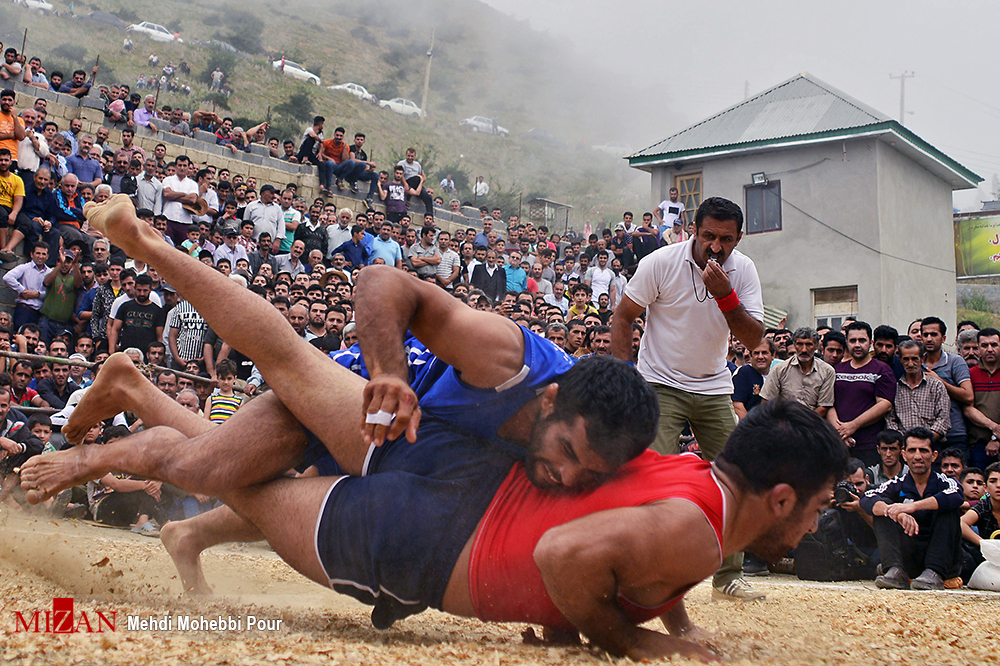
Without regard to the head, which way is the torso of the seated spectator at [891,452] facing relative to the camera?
toward the camera

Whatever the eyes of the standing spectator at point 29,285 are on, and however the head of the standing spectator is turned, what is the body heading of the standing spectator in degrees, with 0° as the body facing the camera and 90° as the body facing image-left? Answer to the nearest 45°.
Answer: approximately 315°

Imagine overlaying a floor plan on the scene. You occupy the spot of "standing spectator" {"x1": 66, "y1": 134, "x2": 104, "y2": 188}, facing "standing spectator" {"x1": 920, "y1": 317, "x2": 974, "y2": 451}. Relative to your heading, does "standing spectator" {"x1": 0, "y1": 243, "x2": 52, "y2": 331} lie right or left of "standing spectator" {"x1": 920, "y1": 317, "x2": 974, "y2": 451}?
right

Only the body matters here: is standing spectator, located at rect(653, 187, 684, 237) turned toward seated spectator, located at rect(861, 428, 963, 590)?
yes

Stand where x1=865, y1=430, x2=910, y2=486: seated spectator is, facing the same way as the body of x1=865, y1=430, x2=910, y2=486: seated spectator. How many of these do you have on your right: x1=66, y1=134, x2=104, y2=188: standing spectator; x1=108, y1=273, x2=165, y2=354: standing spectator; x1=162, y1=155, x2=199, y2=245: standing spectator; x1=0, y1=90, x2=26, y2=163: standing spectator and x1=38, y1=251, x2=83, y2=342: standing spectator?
5

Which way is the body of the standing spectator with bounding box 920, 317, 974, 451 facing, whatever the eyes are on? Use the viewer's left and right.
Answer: facing the viewer and to the left of the viewer

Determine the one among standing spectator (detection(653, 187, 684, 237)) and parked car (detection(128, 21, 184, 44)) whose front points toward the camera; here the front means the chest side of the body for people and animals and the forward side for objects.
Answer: the standing spectator

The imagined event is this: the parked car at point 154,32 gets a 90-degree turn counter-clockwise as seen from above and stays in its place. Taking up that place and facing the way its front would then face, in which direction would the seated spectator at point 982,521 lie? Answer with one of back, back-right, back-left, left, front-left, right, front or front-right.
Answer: back

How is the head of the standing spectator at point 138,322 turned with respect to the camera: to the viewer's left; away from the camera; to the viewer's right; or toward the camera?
toward the camera

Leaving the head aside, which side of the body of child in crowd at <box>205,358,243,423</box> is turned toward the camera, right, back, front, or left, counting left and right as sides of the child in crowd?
front

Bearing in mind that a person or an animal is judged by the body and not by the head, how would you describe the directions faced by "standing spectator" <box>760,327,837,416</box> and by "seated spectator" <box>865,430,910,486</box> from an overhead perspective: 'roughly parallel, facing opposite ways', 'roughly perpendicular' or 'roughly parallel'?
roughly parallel

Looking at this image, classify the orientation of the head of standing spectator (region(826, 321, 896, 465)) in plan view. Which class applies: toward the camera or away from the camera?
toward the camera
